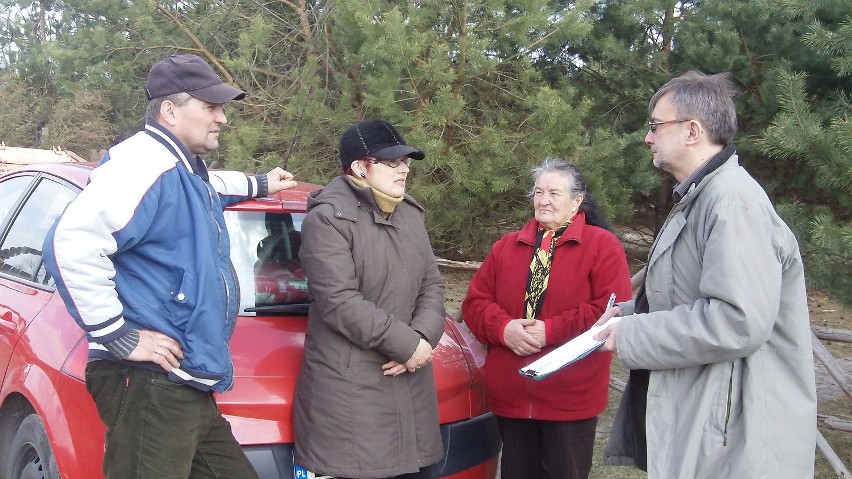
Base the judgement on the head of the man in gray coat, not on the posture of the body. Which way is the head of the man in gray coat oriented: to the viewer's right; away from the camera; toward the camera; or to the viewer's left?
to the viewer's left

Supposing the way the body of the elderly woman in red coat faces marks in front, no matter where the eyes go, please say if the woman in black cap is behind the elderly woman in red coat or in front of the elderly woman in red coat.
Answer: in front

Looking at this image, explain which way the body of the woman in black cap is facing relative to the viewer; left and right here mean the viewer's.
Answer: facing the viewer and to the right of the viewer

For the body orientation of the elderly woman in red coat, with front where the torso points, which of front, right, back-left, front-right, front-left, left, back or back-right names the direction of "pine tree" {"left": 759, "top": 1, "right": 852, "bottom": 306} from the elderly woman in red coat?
back

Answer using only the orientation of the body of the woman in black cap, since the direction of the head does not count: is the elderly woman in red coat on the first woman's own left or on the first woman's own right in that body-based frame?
on the first woman's own left

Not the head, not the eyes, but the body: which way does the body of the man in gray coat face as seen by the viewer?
to the viewer's left

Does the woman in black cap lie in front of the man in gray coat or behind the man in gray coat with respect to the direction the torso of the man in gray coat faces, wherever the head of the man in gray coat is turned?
in front

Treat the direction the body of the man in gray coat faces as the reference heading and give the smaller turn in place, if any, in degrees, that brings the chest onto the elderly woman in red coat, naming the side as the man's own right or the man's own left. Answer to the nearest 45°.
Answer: approximately 45° to the man's own right

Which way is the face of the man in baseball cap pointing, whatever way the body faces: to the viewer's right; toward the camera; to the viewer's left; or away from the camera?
to the viewer's right

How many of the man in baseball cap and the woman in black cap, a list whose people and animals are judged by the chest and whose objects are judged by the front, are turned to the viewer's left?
0

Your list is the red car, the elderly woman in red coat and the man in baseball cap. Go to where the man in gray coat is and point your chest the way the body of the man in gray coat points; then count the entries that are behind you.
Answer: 0

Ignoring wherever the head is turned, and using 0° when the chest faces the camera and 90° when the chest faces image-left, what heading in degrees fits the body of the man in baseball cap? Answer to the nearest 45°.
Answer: approximately 270°
